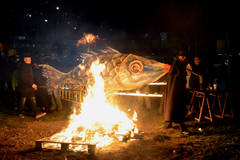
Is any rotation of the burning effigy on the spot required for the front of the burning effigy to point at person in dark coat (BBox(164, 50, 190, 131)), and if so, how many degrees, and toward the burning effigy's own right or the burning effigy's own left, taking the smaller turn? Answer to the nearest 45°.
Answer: approximately 45° to the burning effigy's own right

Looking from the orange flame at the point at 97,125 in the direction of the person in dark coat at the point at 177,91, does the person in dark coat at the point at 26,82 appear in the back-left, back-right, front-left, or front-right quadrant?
back-left

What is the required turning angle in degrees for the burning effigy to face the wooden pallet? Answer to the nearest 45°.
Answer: approximately 90° to its right

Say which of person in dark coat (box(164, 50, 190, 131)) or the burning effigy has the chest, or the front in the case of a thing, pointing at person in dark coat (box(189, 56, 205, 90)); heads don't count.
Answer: the burning effigy

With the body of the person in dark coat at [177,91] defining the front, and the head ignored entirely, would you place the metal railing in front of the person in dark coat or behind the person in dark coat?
behind

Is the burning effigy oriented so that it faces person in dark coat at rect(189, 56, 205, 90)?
yes

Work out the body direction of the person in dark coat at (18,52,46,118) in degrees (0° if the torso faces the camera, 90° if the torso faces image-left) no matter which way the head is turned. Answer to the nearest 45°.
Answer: approximately 315°

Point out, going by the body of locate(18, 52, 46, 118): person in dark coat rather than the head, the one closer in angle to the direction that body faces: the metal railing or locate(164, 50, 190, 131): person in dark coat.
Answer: the person in dark coat

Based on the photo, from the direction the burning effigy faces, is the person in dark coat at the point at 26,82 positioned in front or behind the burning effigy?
behind

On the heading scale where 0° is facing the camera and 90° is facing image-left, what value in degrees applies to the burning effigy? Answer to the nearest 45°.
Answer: approximately 270°
